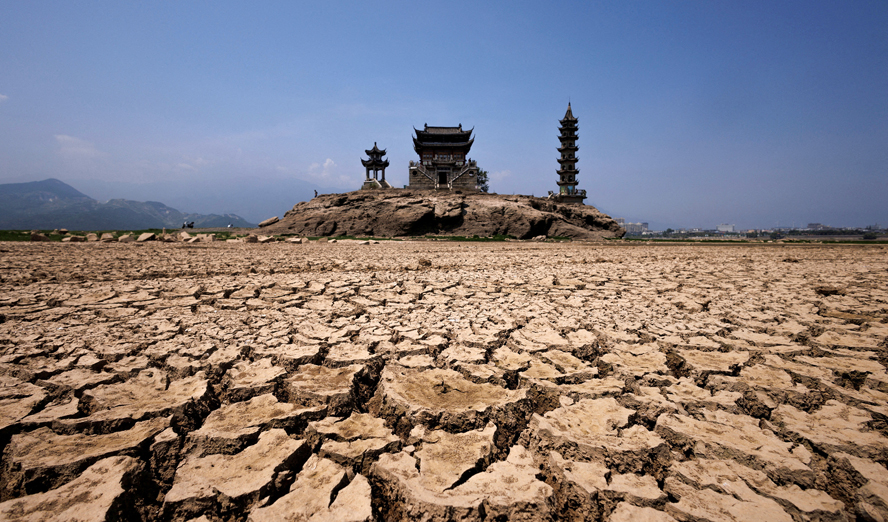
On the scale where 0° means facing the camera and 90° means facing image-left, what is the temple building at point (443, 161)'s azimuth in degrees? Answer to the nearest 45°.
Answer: approximately 0°

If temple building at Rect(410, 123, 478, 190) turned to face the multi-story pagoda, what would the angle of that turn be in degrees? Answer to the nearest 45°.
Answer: approximately 135° to its left
